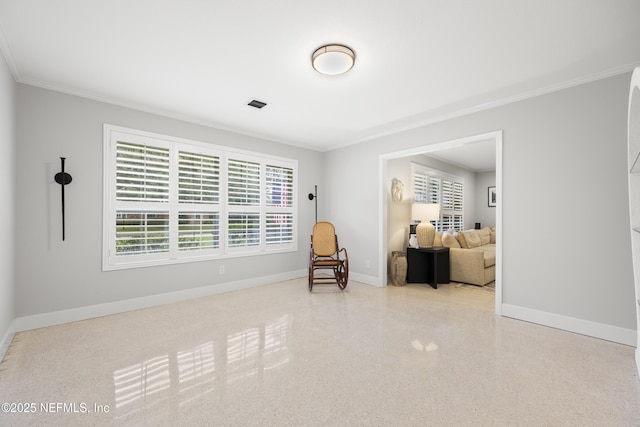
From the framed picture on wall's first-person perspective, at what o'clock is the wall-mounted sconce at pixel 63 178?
The wall-mounted sconce is roughly at 1 o'clock from the framed picture on wall.

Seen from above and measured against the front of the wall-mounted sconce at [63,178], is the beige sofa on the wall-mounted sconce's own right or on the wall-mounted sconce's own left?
on the wall-mounted sconce's own left

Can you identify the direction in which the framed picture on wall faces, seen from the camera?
facing the viewer

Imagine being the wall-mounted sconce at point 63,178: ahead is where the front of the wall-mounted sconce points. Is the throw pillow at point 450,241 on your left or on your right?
on your left

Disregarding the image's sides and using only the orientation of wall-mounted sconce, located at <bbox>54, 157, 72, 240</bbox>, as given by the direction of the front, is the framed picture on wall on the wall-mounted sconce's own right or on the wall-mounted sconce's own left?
on the wall-mounted sconce's own left

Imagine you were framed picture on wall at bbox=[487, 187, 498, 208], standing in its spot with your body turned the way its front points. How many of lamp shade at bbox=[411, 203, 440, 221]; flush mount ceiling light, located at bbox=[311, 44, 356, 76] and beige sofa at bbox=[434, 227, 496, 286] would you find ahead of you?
3

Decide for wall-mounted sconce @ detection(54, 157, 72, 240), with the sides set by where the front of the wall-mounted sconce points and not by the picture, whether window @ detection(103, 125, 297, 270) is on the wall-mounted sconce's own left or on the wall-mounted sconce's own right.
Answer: on the wall-mounted sconce's own left

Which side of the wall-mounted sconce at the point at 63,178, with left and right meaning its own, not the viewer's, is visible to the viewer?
front

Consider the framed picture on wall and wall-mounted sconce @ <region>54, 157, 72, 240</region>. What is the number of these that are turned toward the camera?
2

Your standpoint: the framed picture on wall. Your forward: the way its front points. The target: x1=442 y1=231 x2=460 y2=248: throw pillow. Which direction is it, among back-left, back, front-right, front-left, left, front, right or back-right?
front

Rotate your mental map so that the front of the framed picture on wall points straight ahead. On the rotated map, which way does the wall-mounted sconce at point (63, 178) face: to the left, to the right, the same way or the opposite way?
to the left

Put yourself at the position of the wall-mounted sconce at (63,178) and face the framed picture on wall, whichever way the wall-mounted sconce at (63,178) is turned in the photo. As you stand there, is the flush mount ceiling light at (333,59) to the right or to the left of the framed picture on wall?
right

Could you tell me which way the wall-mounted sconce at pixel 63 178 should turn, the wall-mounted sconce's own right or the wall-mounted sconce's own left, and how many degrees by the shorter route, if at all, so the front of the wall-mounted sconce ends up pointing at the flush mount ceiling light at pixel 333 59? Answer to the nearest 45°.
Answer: approximately 45° to the wall-mounted sconce's own left
